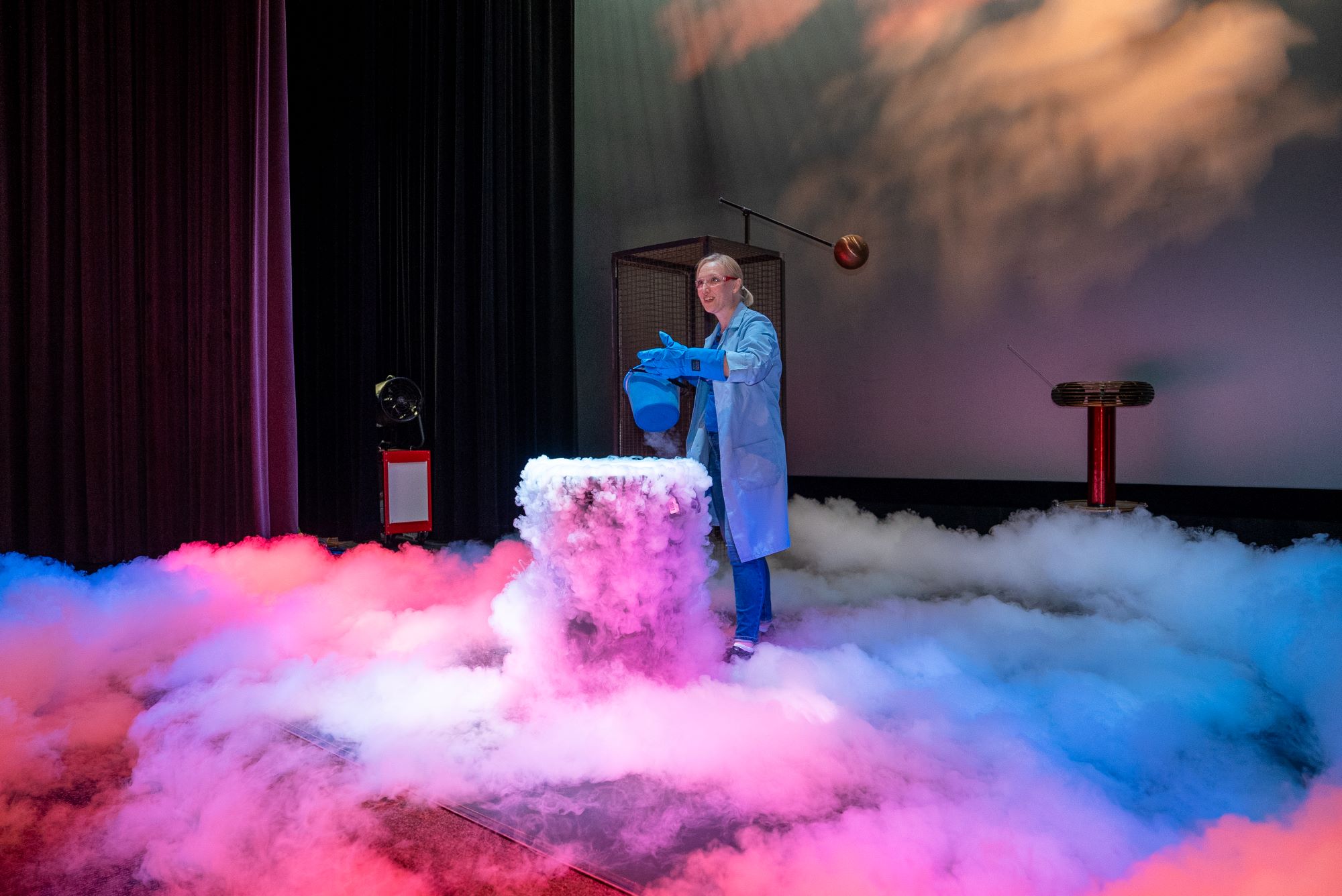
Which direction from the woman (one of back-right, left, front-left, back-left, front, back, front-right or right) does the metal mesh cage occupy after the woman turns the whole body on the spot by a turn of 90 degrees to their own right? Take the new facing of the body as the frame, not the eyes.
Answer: front-right

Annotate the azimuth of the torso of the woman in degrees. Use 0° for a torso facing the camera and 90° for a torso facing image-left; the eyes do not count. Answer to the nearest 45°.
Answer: approximately 45°

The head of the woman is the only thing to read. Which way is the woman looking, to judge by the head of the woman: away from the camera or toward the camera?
toward the camera

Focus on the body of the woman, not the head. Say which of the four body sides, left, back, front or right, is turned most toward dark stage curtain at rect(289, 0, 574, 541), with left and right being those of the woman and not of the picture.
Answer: right
